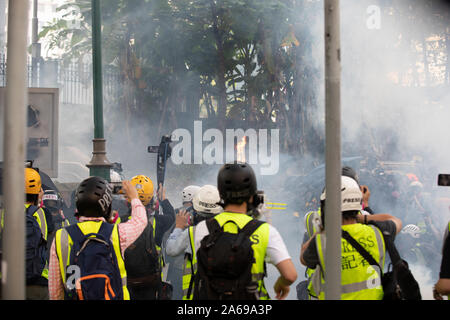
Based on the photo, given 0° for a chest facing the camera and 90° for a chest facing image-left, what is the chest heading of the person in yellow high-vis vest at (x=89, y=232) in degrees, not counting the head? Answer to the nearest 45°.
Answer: approximately 180°

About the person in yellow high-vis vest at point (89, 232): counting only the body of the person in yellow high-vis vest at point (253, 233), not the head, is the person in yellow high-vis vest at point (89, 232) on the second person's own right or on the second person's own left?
on the second person's own left

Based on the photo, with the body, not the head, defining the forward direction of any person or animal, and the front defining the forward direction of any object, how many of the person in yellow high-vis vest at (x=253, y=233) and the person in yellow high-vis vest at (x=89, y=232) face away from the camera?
2

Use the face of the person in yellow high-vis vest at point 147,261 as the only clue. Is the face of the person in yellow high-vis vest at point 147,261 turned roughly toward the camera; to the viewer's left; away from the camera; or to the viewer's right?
away from the camera

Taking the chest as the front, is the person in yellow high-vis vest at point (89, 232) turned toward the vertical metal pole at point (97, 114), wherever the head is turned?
yes

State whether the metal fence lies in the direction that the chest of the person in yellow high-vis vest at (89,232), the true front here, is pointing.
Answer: yes

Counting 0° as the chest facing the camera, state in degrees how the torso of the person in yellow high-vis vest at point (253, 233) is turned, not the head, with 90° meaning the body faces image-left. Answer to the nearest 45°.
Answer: approximately 180°

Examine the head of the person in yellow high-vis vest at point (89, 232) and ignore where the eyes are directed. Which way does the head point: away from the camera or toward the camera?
away from the camera

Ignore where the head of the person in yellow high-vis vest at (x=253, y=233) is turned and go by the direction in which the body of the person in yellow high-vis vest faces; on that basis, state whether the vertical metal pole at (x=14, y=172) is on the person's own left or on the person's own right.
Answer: on the person's own left

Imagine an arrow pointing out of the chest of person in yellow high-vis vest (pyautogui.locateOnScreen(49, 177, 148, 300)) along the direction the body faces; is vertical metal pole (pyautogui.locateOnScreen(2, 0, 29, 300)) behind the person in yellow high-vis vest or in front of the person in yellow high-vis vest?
behind

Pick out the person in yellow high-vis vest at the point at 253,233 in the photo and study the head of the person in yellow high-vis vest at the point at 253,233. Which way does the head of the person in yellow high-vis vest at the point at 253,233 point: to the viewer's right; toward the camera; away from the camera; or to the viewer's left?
away from the camera
